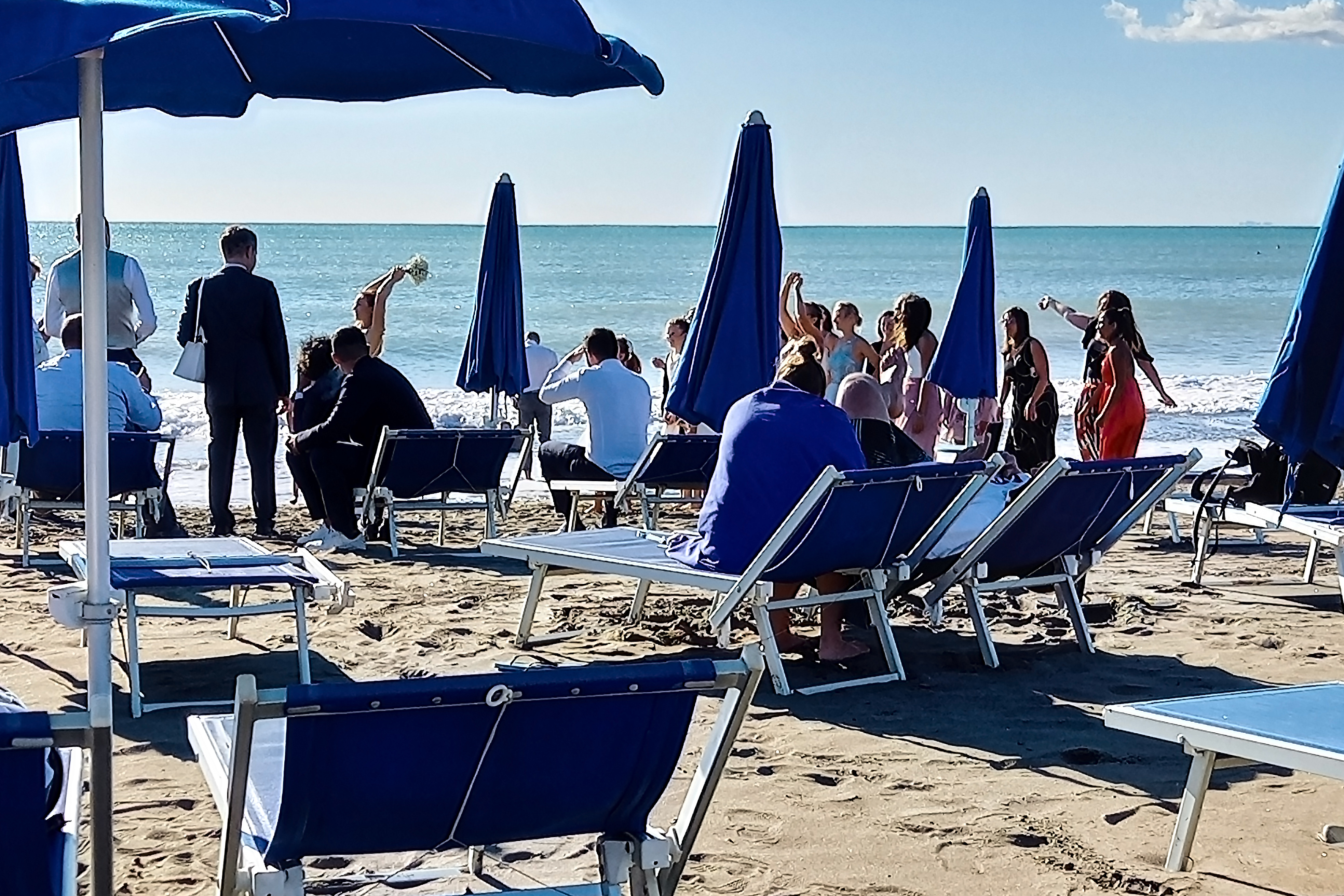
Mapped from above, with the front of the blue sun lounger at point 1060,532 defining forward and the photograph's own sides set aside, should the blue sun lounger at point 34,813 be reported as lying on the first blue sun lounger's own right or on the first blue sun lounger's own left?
on the first blue sun lounger's own left

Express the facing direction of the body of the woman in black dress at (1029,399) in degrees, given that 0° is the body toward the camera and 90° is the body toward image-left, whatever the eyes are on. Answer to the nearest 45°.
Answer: approximately 45°

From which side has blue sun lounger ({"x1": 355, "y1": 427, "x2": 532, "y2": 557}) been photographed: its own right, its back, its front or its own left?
back

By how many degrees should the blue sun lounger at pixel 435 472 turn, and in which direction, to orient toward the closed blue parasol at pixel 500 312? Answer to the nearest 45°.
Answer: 0° — it already faces it

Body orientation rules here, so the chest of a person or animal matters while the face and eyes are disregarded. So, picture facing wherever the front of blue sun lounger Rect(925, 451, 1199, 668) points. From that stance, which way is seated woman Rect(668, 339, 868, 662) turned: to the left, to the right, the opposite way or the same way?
to the right

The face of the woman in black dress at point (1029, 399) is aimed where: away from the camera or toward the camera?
toward the camera

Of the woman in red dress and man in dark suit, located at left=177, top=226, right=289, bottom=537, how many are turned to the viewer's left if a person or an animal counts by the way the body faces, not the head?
1

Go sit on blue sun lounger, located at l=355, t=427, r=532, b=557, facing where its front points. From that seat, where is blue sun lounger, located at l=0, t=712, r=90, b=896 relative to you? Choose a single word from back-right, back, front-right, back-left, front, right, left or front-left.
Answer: back

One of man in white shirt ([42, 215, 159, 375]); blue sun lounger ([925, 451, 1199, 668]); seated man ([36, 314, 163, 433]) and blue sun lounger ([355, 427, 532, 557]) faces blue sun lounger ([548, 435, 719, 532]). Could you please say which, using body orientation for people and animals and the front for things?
blue sun lounger ([925, 451, 1199, 668])

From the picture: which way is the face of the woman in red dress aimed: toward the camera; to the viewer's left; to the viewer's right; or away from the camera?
to the viewer's left

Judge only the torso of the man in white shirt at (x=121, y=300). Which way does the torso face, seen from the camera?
away from the camera

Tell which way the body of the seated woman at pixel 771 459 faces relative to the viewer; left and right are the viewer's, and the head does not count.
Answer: facing away from the viewer and to the right of the viewer

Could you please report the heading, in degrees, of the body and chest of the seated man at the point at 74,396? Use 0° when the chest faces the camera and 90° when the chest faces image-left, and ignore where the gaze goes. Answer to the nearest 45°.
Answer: approximately 180°
